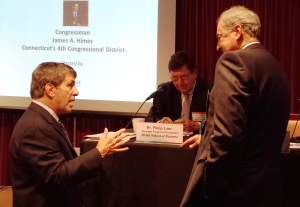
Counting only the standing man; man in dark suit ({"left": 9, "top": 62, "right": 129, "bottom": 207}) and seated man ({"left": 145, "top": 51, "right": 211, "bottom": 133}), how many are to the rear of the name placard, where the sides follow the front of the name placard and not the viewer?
1

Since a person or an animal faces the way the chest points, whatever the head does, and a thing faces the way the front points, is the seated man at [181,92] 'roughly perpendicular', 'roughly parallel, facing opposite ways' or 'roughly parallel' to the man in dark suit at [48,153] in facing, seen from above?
roughly perpendicular

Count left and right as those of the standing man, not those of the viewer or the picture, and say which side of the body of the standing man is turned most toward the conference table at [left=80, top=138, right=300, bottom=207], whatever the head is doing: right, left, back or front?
front

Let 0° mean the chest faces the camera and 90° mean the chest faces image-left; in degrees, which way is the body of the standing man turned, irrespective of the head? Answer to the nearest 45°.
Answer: approximately 135°

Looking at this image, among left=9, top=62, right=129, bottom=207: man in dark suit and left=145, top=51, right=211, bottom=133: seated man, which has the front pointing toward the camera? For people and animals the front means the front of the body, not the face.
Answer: the seated man

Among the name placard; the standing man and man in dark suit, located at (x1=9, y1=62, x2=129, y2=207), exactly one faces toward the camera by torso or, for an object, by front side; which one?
the name placard

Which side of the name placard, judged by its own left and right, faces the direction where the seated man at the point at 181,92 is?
back

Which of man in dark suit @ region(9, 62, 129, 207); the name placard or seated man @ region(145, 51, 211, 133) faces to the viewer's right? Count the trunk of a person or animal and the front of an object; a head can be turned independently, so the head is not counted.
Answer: the man in dark suit

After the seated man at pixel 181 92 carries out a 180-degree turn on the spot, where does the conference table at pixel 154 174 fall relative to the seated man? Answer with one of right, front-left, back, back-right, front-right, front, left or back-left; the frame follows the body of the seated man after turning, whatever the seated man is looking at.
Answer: back

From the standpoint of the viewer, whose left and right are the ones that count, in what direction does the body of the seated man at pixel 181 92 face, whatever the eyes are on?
facing the viewer

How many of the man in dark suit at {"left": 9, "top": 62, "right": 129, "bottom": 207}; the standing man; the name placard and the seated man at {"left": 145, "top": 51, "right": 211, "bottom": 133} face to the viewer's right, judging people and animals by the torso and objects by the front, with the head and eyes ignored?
1

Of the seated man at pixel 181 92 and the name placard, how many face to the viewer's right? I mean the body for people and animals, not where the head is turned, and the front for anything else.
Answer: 0

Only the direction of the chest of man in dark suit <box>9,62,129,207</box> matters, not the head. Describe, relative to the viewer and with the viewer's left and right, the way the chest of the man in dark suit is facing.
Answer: facing to the right of the viewer

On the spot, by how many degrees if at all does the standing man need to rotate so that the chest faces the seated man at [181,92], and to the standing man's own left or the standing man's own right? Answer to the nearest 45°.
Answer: approximately 45° to the standing man's own right

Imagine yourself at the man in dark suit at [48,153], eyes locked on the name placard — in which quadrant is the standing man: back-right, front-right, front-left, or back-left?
front-right

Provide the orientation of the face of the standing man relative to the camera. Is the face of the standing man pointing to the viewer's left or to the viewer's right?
to the viewer's left

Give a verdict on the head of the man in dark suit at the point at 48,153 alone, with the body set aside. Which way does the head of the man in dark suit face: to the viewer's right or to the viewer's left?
to the viewer's right

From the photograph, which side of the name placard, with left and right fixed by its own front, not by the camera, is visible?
front

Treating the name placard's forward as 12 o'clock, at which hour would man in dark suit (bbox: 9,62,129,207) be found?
The man in dark suit is roughly at 2 o'clock from the name placard.
